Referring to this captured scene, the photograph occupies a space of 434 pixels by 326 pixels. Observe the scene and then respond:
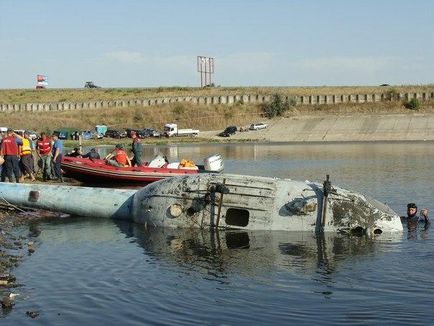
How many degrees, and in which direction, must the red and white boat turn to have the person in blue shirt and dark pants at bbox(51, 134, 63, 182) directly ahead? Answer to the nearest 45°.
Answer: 0° — it already faces them

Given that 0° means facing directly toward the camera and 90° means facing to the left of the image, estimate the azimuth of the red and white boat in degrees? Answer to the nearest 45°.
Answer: approximately 90°

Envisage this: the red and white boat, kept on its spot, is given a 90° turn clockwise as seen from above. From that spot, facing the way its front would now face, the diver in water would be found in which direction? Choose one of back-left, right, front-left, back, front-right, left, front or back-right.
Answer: back-right

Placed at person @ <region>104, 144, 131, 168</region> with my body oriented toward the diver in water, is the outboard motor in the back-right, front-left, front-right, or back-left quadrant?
front-left

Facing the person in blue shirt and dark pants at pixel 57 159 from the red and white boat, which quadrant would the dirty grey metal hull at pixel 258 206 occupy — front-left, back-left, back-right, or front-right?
back-left

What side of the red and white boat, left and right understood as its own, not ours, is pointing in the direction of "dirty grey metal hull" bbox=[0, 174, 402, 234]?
left

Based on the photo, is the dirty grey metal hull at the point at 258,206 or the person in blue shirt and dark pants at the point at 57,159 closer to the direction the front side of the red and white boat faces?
the person in blue shirt and dark pants
